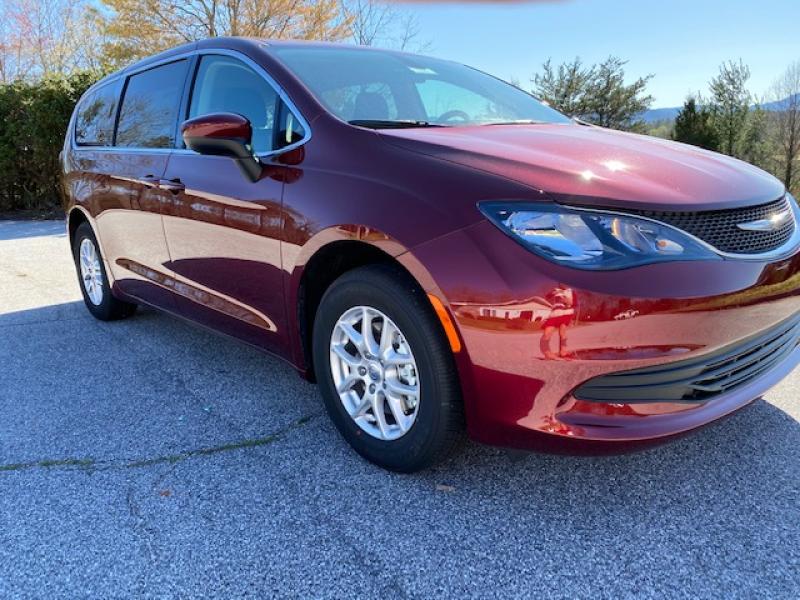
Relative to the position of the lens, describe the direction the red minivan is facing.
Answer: facing the viewer and to the right of the viewer

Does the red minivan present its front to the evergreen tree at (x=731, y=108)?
no

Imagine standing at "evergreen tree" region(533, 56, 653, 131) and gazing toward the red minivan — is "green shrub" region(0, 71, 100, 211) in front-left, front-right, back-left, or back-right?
front-right

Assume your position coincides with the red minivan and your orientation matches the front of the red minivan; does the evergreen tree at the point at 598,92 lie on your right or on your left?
on your left

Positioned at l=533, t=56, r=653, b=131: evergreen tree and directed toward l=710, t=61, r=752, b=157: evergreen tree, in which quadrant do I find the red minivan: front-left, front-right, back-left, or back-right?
back-right

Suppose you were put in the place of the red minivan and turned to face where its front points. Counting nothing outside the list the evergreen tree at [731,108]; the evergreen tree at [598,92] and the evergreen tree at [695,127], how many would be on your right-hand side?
0

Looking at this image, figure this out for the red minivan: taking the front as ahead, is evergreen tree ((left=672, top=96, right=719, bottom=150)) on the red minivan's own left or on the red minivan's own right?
on the red minivan's own left

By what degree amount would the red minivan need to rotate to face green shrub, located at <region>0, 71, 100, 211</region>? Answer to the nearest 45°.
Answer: approximately 180°

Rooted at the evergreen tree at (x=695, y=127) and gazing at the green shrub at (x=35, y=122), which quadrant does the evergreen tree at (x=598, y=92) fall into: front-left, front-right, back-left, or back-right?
front-right

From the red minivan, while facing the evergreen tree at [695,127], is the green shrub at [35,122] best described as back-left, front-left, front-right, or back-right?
front-left

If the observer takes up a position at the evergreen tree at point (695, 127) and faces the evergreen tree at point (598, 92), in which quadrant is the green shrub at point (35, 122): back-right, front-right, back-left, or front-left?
front-left
